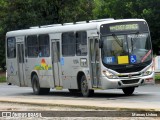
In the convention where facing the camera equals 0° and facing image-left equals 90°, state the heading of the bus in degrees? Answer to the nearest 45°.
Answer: approximately 315°
